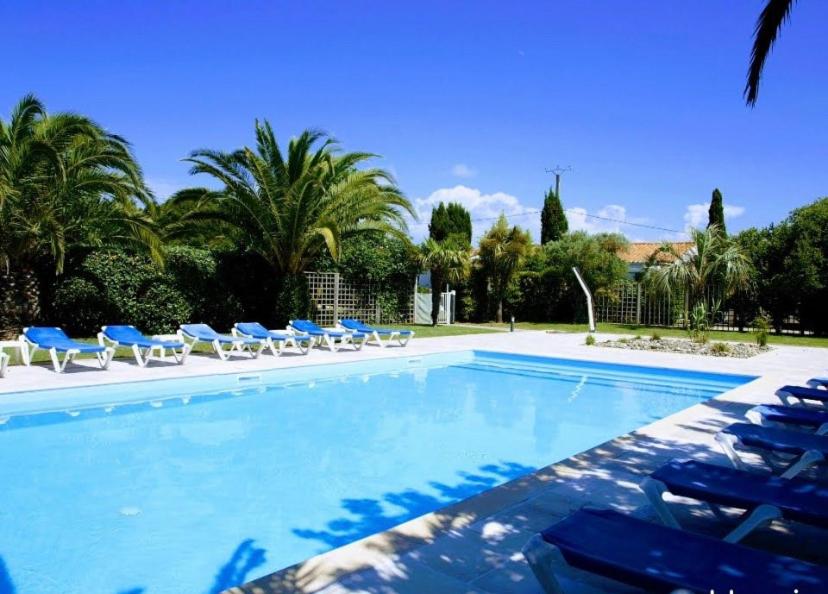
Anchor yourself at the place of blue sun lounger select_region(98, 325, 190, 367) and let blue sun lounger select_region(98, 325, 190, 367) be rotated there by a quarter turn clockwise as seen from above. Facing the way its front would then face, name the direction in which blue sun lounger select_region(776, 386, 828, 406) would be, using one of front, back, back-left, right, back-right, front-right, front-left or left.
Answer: left

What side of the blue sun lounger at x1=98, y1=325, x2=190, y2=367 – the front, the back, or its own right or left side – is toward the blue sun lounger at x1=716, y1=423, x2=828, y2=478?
front

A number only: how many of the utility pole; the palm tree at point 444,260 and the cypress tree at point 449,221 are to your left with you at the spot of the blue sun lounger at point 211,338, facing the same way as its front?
3

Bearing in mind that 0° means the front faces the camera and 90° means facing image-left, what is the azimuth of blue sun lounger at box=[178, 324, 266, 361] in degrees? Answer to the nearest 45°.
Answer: approximately 315°

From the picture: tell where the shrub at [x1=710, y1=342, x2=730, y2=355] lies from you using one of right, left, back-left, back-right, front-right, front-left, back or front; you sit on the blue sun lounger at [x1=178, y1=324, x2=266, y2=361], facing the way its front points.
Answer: front-left

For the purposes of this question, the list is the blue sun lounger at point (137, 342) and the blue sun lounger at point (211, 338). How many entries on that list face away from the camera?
0

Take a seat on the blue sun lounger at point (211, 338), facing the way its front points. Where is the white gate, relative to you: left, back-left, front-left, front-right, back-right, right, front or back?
left

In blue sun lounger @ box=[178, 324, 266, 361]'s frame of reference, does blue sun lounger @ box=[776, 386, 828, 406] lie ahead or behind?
ahead

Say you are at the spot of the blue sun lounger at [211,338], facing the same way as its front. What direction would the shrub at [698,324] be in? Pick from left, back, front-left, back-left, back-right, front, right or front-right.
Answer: front-left

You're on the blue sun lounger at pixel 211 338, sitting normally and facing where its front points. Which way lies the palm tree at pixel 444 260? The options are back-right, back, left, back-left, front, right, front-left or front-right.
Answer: left

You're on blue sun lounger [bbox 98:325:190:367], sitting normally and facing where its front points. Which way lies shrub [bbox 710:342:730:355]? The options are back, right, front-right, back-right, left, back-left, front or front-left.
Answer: front-left

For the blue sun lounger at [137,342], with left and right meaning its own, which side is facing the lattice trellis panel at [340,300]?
left

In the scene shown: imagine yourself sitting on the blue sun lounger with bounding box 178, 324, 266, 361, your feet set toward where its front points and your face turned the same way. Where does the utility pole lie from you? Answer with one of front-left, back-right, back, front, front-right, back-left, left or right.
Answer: left
